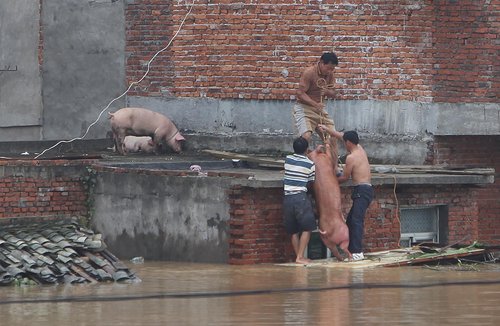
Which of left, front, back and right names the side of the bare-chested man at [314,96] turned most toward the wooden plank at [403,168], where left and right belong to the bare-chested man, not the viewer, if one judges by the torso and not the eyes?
left

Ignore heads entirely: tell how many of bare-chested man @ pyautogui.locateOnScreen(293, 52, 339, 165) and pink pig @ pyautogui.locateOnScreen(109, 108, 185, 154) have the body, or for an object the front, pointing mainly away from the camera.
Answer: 0

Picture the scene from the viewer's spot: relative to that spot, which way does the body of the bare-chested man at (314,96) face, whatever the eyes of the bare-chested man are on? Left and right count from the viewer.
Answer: facing the viewer and to the right of the viewer

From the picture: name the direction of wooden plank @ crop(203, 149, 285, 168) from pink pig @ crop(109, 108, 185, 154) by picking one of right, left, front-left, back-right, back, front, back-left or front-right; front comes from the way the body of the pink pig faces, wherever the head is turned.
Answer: front-right

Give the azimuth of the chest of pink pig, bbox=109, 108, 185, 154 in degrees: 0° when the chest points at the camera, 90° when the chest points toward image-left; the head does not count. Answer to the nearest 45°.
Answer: approximately 270°

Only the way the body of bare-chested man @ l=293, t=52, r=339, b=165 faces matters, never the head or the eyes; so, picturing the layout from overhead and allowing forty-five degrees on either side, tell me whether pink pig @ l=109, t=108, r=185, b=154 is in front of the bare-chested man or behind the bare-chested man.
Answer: behind

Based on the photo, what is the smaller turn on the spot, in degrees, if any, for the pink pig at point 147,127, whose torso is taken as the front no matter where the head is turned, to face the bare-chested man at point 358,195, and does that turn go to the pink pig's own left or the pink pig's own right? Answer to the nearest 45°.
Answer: approximately 45° to the pink pig's own right

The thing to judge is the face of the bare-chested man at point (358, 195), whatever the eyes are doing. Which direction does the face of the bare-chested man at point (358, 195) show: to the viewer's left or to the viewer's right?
to the viewer's left
